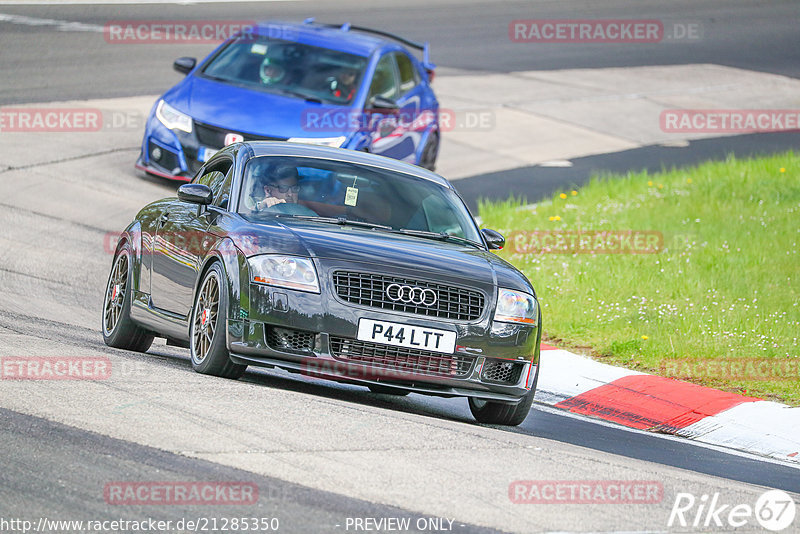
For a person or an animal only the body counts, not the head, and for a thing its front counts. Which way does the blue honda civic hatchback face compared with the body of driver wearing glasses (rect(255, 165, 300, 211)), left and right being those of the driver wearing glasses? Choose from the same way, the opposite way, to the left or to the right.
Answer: to the right

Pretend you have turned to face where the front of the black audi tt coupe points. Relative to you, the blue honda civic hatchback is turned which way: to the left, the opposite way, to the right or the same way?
to the right

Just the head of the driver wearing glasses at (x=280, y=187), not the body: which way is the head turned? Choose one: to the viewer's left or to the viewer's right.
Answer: to the viewer's right

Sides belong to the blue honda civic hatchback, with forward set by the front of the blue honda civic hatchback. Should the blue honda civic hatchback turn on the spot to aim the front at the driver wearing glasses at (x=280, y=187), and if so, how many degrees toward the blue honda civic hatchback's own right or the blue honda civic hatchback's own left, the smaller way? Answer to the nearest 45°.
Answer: approximately 45° to the blue honda civic hatchback's own left

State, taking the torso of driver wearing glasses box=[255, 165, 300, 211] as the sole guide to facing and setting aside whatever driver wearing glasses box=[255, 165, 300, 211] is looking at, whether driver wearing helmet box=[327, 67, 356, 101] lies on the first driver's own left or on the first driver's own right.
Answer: on the first driver's own left

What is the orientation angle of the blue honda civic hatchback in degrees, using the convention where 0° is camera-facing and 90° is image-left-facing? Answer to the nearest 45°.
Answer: approximately 45°

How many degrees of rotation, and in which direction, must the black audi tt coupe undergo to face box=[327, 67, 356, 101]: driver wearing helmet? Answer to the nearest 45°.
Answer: approximately 135° to its left

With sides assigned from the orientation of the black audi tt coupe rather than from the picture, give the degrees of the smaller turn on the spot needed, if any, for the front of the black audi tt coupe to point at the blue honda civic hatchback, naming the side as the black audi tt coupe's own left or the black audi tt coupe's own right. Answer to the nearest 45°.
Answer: approximately 135° to the black audi tt coupe's own left

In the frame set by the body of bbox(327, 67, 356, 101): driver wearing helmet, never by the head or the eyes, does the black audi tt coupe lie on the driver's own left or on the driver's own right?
on the driver's own left
